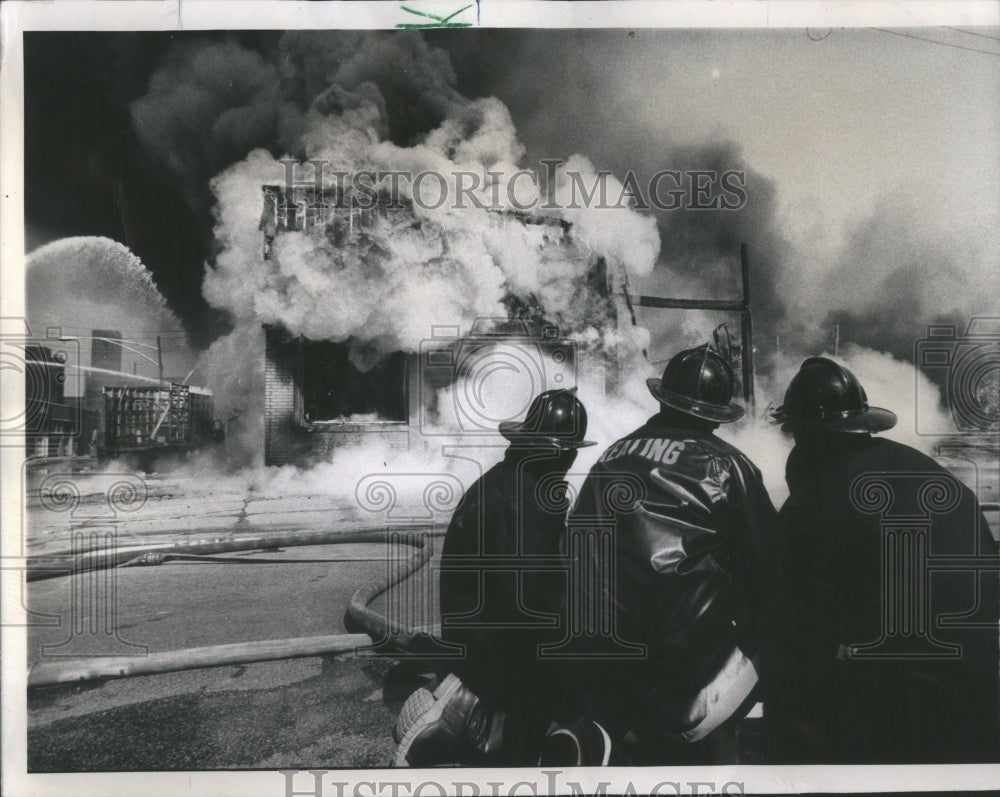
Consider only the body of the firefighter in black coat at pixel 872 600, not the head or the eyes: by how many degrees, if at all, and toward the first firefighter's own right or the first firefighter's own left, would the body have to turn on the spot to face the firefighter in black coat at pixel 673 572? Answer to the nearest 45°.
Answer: approximately 90° to the first firefighter's own left

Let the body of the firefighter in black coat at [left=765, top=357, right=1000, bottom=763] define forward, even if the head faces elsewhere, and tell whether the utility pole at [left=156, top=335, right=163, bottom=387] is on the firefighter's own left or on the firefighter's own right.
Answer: on the firefighter's own left

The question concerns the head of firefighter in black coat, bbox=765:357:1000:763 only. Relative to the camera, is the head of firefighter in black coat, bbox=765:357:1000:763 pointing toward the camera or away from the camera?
away from the camera

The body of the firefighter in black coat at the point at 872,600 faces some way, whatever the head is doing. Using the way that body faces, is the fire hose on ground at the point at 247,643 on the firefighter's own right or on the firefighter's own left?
on the firefighter's own left

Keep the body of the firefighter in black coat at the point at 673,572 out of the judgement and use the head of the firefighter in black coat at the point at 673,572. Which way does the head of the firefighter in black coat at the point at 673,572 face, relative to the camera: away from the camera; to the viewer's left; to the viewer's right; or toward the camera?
away from the camera

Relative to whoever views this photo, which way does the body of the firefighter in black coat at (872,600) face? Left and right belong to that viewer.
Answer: facing away from the viewer and to the left of the viewer
